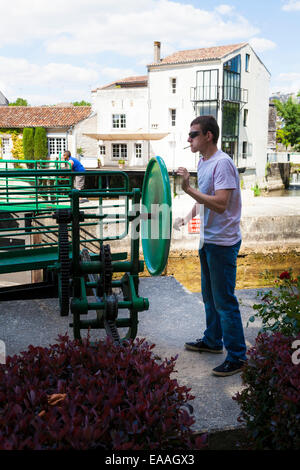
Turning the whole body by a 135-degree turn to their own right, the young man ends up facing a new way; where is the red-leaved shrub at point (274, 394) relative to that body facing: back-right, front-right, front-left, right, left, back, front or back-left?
back-right

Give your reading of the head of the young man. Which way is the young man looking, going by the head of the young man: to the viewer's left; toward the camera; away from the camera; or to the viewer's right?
to the viewer's left

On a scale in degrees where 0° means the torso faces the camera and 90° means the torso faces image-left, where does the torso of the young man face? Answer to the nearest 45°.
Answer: approximately 90°

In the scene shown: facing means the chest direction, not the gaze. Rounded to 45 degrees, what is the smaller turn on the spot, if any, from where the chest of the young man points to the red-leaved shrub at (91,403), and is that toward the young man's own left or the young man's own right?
approximately 90° to the young man's own left

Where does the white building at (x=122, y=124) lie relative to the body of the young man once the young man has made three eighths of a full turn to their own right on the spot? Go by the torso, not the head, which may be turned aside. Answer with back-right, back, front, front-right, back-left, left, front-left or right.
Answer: front-left

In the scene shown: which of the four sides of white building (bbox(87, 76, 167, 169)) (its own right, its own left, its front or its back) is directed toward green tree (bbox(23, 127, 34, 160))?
right

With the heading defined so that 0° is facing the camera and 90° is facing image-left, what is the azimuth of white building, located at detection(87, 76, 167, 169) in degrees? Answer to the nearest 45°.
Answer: approximately 0°

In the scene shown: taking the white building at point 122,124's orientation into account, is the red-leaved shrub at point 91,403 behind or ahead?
ahead

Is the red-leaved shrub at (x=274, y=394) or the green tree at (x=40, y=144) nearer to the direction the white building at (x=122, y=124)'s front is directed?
the red-leaved shrub

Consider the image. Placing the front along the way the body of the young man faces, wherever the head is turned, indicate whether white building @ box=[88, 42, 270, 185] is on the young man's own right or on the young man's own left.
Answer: on the young man's own right

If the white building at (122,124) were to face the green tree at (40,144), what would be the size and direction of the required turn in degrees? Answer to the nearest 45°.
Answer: approximately 90° to its right

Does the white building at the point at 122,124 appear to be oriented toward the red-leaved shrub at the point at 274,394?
yes

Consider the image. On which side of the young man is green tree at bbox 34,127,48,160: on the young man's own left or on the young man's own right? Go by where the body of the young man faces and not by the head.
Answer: on the young man's own right
